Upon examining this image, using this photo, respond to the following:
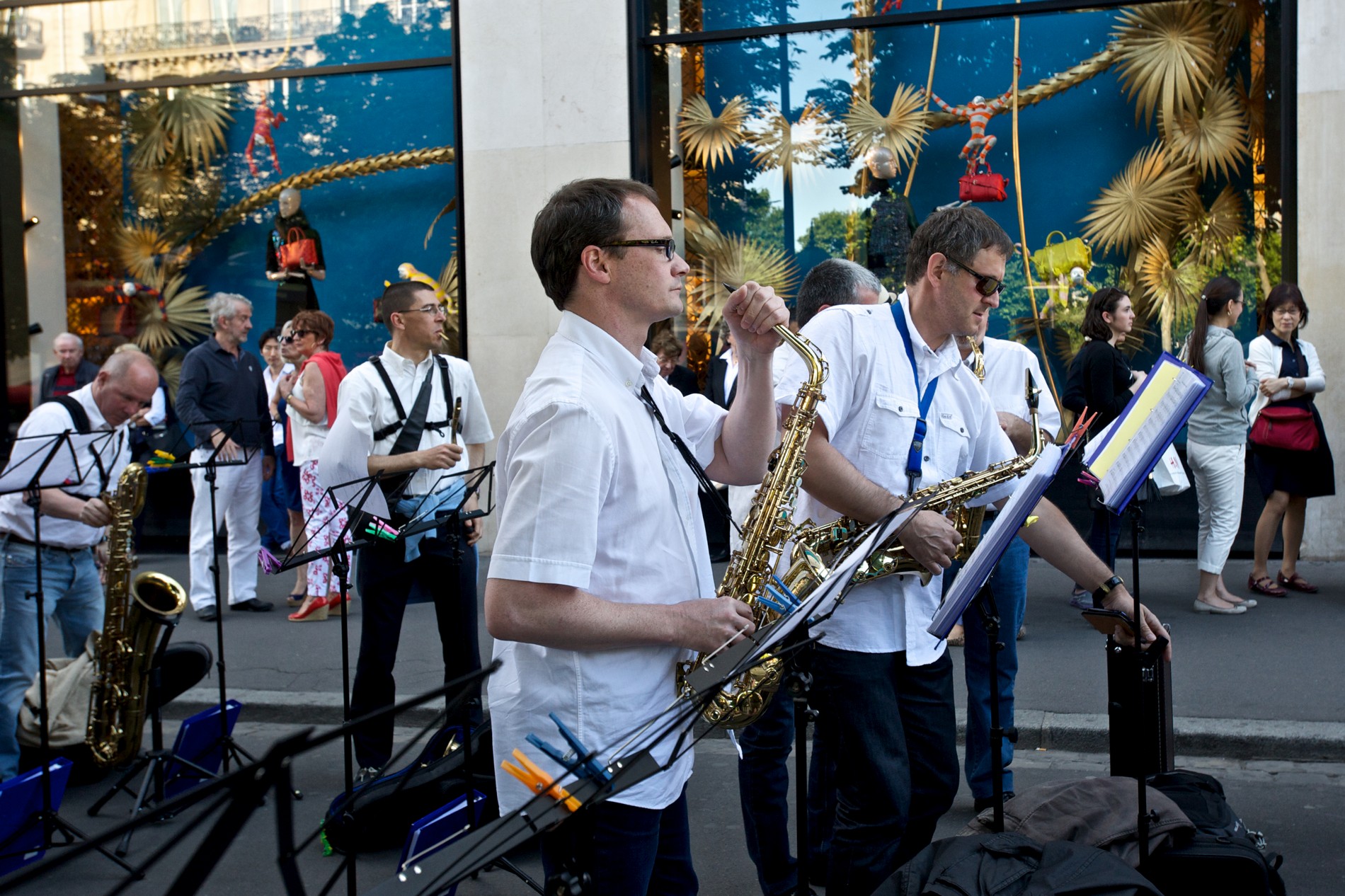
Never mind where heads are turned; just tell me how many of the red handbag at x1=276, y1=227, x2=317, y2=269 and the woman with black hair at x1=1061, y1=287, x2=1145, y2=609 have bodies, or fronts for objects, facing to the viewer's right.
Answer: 1

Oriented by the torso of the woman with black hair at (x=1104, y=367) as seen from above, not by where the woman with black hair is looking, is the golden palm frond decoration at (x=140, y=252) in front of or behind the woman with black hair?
behind

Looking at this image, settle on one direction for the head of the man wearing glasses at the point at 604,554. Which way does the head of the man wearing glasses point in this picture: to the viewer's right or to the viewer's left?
to the viewer's right

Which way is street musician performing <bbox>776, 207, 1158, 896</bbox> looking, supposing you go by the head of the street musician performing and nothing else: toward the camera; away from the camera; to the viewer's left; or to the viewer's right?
to the viewer's right

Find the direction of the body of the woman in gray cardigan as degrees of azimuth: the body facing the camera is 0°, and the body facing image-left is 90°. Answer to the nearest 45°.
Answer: approximately 270°

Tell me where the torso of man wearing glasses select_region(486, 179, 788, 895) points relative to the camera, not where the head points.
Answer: to the viewer's right

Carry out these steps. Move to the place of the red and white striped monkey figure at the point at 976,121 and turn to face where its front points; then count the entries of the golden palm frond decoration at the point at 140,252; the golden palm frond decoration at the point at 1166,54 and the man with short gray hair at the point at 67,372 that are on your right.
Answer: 2

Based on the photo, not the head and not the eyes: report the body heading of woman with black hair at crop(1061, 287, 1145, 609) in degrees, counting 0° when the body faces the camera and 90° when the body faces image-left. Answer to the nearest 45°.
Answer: approximately 270°
